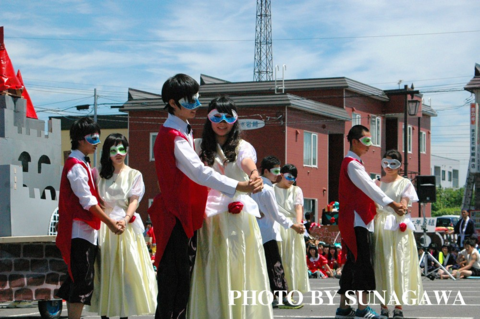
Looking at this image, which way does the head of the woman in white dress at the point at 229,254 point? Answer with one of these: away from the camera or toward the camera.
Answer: toward the camera

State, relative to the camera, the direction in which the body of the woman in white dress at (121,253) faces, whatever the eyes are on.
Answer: toward the camera

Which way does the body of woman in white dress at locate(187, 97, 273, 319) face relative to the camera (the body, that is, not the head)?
toward the camera

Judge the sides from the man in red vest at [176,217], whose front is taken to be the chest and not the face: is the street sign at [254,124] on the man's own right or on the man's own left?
on the man's own left

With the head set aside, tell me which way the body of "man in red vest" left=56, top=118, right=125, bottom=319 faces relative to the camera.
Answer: to the viewer's right

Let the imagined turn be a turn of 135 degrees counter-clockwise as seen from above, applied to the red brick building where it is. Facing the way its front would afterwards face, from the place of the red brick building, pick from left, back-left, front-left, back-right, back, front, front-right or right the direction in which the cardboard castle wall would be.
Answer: back

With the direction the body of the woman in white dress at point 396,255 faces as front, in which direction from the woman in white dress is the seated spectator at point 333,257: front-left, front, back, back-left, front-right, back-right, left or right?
back

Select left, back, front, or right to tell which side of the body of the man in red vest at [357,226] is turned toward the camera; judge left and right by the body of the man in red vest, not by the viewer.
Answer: right

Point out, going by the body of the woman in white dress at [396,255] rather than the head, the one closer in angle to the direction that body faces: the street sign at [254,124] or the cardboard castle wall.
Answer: the cardboard castle wall

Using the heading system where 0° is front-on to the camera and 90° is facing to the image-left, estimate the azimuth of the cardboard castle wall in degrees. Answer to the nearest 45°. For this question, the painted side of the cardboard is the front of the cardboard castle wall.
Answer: approximately 315°
